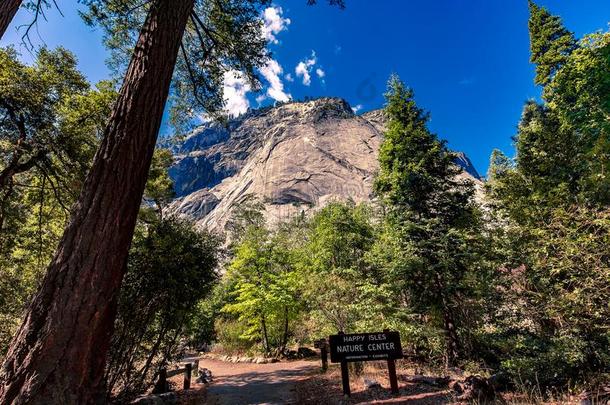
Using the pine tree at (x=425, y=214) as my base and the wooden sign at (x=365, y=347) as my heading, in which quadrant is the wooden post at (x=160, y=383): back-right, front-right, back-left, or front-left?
front-right

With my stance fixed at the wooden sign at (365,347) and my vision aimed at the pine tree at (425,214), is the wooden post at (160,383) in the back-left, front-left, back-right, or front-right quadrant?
back-left

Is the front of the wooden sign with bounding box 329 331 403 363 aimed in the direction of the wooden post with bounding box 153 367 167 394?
no

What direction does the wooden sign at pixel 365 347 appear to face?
toward the camera

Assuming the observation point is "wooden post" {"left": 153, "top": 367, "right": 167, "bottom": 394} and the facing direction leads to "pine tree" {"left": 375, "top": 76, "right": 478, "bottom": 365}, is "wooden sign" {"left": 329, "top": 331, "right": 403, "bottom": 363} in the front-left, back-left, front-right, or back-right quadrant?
front-right

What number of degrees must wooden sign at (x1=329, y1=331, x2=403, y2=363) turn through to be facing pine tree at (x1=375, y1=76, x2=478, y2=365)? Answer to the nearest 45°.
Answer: approximately 135° to its left
